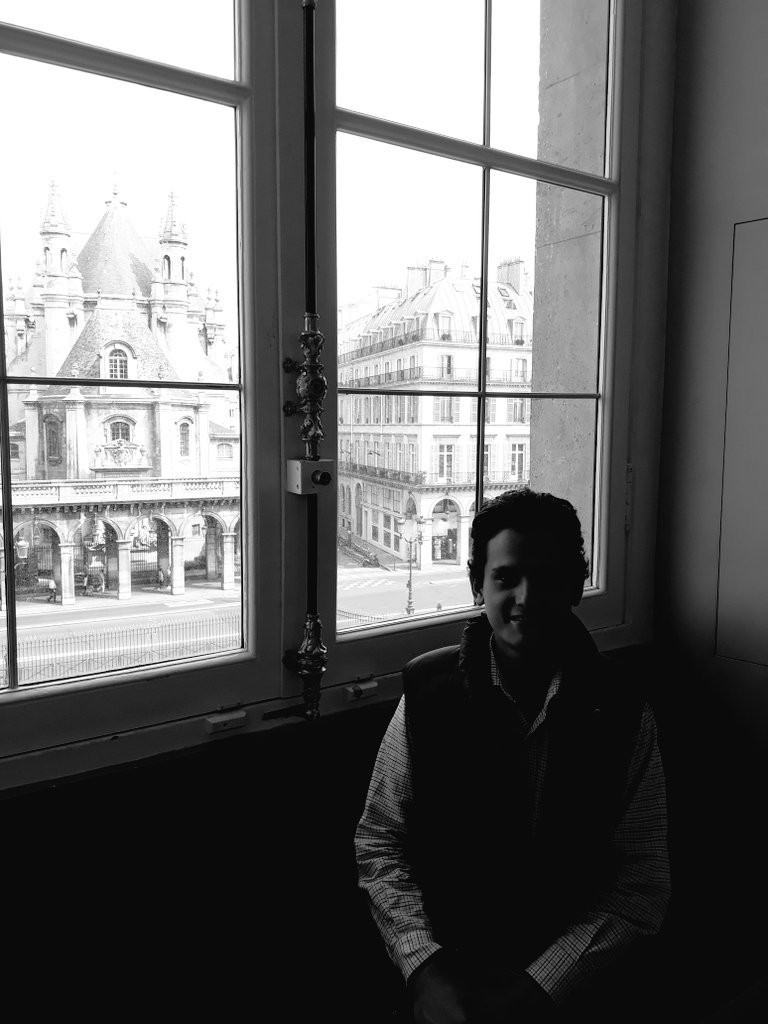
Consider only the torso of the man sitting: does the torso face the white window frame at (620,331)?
no

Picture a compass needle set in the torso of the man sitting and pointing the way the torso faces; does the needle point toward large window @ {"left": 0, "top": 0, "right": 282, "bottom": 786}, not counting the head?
no

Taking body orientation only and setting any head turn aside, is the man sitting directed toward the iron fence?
no

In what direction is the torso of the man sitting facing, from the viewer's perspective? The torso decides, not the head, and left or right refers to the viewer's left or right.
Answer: facing the viewer
